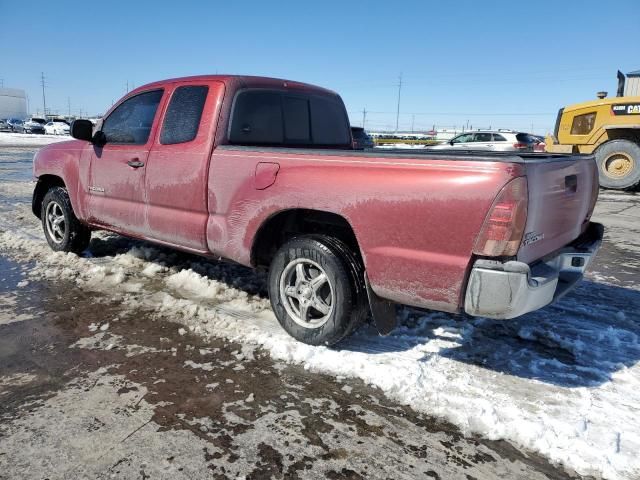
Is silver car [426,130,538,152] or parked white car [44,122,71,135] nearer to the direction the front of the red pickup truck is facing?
the parked white car

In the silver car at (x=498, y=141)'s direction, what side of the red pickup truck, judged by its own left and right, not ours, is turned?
right

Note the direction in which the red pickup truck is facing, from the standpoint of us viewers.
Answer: facing away from the viewer and to the left of the viewer
